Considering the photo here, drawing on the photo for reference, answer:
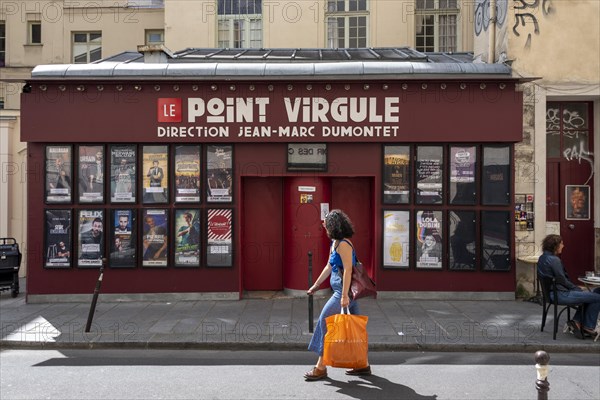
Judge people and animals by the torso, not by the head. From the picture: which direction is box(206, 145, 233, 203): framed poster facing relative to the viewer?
toward the camera

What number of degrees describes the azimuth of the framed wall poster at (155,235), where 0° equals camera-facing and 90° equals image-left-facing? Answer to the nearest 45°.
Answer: approximately 0°

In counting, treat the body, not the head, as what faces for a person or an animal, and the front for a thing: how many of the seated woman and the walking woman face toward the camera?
0

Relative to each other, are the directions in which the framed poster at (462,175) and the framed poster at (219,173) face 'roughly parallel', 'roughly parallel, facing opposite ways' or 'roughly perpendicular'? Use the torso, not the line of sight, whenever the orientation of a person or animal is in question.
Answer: roughly parallel

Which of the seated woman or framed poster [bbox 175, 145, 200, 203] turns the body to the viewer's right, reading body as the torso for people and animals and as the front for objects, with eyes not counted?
the seated woman

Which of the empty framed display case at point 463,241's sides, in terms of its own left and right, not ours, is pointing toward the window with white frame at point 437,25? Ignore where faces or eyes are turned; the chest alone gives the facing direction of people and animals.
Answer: back

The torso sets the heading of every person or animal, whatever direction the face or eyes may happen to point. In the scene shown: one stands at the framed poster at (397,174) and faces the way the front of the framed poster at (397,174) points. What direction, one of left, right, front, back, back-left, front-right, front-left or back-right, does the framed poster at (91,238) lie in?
right

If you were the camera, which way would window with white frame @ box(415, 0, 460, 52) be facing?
facing the viewer

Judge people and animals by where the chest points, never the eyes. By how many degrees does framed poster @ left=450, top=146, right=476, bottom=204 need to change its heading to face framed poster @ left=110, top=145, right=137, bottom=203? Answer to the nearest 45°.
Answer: approximately 90° to its right

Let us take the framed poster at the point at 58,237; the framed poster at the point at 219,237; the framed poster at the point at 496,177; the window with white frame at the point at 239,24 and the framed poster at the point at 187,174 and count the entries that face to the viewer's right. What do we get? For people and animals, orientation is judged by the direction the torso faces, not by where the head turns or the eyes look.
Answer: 0

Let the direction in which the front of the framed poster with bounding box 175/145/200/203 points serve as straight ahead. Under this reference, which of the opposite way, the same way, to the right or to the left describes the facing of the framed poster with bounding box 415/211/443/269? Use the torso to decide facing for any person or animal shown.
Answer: the same way

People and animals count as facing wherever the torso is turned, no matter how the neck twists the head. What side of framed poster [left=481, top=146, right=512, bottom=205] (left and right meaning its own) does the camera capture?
front

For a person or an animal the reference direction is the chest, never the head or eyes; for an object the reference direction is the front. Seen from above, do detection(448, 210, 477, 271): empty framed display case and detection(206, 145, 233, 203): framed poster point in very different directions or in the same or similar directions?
same or similar directions

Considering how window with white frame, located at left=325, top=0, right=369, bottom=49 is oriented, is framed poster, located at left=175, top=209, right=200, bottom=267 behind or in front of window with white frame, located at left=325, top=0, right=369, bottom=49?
in front

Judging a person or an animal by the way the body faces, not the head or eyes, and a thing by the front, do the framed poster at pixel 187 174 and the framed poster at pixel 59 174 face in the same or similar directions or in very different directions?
same or similar directions
